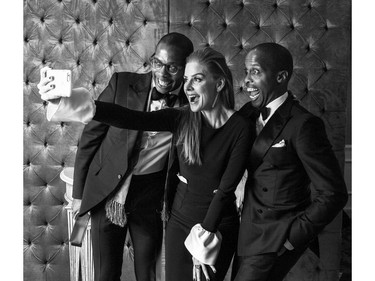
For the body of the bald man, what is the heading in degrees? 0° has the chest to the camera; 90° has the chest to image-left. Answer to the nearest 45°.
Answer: approximately 45°

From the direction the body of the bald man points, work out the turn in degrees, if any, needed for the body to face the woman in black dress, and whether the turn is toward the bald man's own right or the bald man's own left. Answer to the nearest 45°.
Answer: approximately 45° to the bald man's own right

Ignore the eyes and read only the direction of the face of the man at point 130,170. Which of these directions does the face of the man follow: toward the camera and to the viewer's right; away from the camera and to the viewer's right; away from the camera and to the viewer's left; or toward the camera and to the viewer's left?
toward the camera and to the viewer's left

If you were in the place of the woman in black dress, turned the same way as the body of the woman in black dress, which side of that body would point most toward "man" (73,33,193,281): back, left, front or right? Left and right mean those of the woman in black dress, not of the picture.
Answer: right

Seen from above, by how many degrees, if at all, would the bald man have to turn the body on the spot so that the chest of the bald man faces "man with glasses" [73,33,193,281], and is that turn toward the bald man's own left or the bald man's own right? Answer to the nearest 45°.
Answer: approximately 45° to the bald man's own right

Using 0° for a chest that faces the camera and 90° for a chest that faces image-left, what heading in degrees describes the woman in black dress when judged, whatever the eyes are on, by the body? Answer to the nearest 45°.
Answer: approximately 45°

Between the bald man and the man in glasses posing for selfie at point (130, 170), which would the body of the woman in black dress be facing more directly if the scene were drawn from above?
the man in glasses posing for selfie

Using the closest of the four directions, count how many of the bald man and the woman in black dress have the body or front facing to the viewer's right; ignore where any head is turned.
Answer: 0

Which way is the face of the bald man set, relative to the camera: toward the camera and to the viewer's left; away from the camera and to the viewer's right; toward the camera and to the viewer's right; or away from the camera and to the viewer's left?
toward the camera and to the viewer's left
